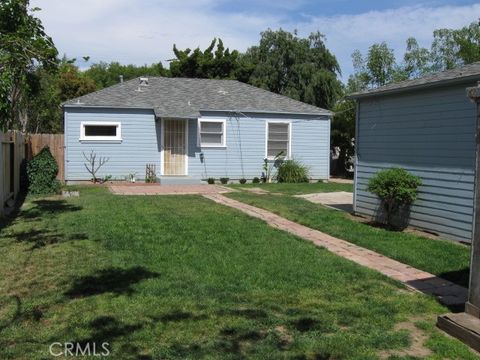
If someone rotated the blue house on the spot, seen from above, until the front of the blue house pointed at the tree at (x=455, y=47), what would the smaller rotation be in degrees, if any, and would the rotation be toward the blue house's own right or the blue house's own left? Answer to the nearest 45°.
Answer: approximately 135° to the blue house's own left

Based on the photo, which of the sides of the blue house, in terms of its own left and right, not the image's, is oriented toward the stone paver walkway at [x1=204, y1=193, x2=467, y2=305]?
front

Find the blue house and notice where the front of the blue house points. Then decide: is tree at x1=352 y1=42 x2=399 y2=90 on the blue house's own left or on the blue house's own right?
on the blue house's own left

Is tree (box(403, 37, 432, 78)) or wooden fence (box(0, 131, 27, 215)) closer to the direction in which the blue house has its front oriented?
the wooden fence

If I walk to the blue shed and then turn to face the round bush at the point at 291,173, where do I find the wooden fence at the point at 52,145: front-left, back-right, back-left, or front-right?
front-left

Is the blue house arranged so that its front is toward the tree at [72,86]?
no

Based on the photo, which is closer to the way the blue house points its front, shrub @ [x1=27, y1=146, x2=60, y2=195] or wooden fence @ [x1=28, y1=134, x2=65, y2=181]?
the shrub

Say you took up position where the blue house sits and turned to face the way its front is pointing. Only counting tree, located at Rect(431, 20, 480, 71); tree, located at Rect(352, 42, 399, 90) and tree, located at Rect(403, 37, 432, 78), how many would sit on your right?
0

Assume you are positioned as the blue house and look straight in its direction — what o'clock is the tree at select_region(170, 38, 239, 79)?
The tree is roughly at 6 o'clock from the blue house.

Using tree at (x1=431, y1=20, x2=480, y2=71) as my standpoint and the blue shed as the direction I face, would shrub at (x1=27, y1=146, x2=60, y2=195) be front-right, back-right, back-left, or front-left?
front-right

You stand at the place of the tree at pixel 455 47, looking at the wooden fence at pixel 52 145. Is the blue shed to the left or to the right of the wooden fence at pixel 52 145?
left

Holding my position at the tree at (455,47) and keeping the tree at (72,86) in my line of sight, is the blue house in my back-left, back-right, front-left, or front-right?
front-left

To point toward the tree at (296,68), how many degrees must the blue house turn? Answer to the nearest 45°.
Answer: approximately 135° to its left

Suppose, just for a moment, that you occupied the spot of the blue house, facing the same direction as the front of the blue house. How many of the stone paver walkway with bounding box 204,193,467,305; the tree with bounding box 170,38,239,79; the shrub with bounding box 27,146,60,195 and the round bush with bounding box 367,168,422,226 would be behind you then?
1

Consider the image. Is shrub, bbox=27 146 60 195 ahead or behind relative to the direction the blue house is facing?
ahead

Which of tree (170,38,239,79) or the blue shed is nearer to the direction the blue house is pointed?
the blue shed

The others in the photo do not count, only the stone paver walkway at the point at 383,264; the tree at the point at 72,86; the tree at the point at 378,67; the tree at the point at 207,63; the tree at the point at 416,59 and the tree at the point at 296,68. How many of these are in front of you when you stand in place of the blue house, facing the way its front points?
1
